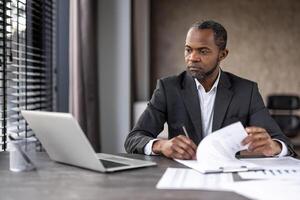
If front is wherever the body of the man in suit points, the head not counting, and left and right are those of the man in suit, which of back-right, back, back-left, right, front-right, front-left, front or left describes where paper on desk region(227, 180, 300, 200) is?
front

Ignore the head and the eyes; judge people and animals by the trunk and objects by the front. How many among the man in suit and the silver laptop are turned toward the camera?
1

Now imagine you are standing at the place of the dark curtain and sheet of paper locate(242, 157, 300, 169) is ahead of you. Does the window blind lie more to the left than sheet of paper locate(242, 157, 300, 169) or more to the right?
right

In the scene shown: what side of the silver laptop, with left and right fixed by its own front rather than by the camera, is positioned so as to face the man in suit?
front

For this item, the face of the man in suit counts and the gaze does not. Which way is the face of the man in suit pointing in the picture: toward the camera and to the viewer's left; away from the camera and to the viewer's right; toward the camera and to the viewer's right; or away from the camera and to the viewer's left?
toward the camera and to the viewer's left

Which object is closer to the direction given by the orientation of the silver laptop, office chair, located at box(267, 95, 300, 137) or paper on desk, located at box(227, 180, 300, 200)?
the office chair

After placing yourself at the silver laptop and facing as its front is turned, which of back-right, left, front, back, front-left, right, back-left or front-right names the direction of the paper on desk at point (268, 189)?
right

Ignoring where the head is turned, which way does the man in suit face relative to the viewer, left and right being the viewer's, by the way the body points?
facing the viewer

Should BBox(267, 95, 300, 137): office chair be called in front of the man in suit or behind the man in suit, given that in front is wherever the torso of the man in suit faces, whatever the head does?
behind

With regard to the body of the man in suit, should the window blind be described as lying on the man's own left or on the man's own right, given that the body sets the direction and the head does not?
on the man's own right

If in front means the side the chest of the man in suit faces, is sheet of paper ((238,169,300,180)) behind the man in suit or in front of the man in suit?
in front

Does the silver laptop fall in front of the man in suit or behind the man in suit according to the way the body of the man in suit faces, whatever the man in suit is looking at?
in front

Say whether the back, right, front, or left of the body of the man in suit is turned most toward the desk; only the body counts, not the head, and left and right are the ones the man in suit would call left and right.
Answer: front
